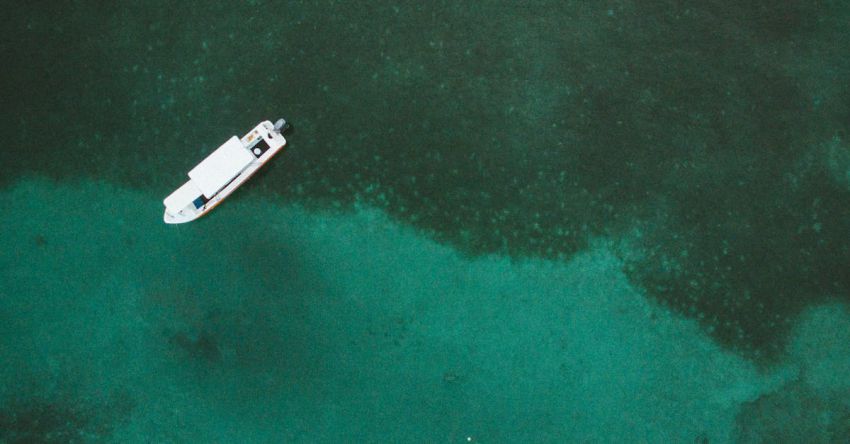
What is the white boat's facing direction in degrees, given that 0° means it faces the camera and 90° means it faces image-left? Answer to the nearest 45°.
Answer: approximately 45°
